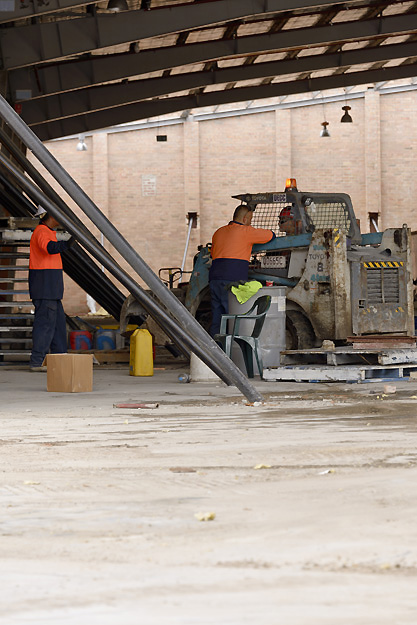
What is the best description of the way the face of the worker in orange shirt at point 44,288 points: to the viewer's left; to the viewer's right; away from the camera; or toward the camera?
to the viewer's right

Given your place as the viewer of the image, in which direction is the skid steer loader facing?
facing away from the viewer and to the left of the viewer

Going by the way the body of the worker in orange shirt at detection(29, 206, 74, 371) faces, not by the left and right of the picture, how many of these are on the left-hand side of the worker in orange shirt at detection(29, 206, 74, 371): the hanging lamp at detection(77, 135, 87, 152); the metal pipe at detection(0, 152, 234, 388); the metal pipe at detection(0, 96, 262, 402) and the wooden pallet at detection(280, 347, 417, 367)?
1

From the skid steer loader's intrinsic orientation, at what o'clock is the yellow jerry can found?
The yellow jerry can is roughly at 10 o'clock from the skid steer loader.

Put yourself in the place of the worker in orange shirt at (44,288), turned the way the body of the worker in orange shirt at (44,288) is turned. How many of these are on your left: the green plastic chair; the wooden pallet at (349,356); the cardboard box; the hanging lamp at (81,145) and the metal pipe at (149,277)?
1
